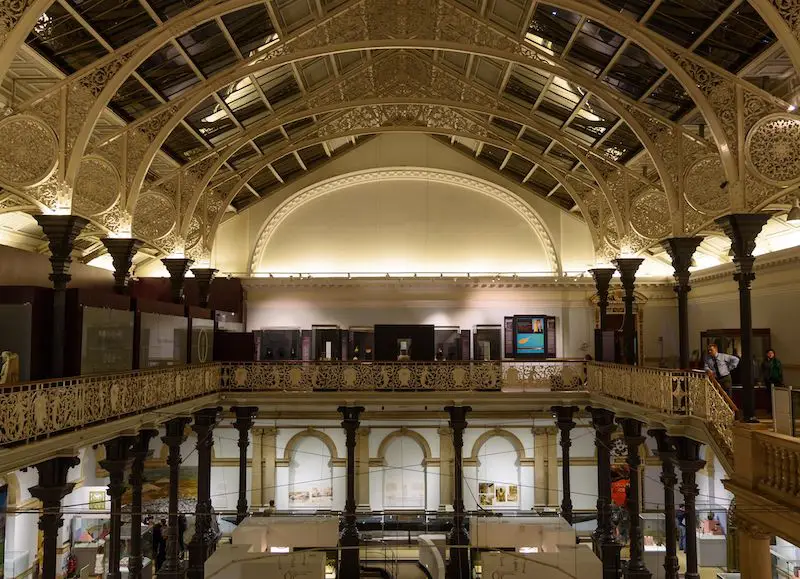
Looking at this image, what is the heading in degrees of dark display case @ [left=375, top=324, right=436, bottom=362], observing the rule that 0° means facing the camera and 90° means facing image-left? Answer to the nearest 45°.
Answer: approximately 0°

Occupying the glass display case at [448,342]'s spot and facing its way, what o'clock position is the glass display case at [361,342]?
the glass display case at [361,342] is roughly at 3 o'clock from the glass display case at [448,342].

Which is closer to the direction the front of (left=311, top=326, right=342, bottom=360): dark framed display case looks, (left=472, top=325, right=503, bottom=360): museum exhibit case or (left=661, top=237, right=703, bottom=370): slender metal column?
the slender metal column

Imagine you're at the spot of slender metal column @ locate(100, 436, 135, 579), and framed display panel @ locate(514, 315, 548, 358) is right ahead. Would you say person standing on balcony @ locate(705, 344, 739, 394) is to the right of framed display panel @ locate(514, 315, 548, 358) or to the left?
right
